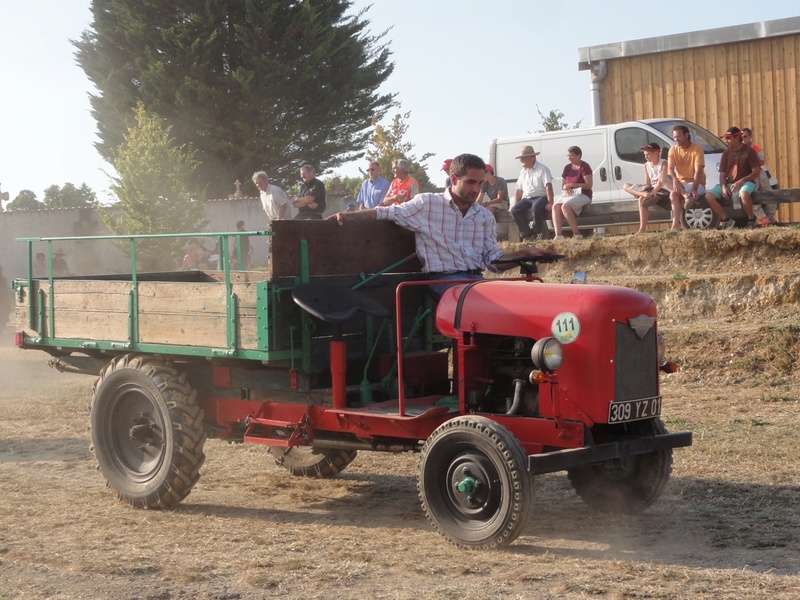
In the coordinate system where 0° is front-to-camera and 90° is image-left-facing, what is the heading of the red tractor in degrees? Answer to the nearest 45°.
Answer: approximately 315°

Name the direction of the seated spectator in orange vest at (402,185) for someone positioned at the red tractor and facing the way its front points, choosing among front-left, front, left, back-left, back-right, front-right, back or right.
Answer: back-left

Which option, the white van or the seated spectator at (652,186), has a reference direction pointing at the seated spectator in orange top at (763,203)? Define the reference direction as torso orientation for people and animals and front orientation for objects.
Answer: the white van

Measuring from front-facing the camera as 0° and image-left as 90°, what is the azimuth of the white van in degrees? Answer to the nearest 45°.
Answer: approximately 315°

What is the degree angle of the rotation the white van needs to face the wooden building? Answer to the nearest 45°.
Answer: approximately 90° to its left

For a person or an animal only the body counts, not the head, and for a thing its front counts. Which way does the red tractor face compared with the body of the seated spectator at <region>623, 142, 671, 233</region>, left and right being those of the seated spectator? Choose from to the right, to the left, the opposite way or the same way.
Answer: to the left

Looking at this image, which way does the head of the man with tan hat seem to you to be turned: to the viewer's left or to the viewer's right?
to the viewer's left

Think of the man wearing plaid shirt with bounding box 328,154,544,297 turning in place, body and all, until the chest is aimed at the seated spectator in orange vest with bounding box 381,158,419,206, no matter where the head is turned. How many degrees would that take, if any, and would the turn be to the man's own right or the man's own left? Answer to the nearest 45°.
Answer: approximately 135° to the man's own left

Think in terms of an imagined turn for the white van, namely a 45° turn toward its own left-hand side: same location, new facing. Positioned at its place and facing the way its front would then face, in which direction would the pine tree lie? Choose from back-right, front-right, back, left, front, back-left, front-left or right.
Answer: back-left

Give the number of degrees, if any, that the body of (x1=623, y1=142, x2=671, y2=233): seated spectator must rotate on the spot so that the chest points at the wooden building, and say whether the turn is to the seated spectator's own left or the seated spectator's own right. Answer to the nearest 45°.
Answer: approximately 135° to the seated spectator's own right

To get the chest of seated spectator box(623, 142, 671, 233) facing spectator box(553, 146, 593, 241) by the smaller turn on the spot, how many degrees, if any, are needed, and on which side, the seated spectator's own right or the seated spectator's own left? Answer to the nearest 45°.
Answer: approximately 45° to the seated spectator's own right

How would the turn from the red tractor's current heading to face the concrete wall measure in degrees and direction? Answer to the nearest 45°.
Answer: approximately 135° to its left
